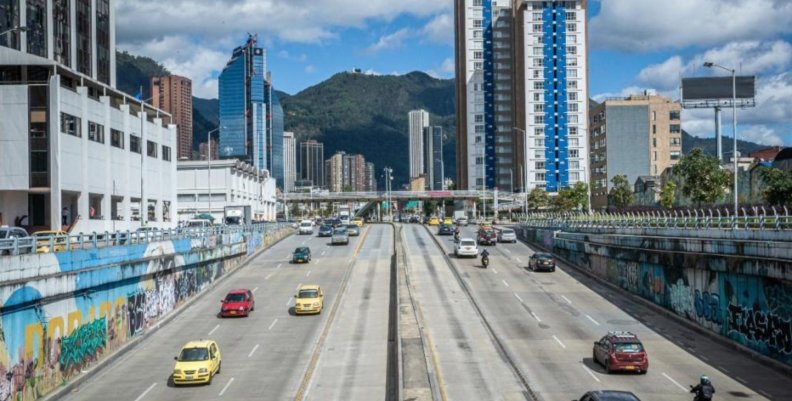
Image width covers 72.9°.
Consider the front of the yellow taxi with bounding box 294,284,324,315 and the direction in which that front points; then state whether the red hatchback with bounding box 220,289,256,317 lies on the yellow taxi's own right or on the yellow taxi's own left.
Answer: on the yellow taxi's own right

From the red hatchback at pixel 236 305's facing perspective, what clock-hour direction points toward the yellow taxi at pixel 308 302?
The yellow taxi is roughly at 8 o'clock from the red hatchback.

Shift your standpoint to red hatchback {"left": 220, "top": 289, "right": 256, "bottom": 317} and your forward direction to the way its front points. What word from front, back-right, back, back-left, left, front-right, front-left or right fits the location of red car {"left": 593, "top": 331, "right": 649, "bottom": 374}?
left

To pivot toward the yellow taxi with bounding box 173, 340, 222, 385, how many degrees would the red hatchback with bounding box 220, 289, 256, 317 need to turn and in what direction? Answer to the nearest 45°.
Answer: approximately 45° to its left

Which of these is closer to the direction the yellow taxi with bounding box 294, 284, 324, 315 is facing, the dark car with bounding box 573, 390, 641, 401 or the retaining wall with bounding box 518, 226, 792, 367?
the dark car

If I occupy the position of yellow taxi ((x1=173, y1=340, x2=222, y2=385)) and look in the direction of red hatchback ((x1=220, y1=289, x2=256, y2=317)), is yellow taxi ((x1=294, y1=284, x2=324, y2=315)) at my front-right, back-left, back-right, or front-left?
front-right

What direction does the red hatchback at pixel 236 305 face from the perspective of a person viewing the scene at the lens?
facing the viewer and to the left of the viewer

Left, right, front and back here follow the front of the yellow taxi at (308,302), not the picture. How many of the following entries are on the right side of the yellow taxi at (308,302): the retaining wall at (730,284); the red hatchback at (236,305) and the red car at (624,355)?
1

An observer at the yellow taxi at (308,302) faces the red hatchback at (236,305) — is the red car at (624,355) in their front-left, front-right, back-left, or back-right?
back-left

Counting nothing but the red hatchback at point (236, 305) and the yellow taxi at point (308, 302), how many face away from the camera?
0

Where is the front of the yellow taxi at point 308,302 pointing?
toward the camera
